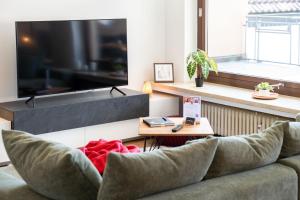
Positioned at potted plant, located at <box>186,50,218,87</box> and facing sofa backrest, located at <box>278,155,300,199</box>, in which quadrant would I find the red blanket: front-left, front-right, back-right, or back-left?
front-right

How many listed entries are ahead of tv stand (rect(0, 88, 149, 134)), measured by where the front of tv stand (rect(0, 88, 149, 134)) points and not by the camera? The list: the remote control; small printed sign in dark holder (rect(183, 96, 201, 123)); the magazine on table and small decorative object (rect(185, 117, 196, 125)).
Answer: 4

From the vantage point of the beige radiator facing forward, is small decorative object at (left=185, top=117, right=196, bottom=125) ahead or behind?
ahead

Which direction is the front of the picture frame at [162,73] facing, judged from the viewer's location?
facing the viewer

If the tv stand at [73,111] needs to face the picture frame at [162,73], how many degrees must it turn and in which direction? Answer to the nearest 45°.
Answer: approximately 90° to its left

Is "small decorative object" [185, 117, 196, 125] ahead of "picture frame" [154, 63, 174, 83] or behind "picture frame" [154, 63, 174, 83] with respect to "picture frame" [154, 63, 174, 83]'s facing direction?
ahead

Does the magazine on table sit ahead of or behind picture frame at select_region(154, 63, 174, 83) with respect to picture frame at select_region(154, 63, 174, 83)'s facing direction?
ahead

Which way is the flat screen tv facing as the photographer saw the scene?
facing the viewer and to the right of the viewer

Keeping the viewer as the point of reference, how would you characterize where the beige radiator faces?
facing the viewer and to the left of the viewer

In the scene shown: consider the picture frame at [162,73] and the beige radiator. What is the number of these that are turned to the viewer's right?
0

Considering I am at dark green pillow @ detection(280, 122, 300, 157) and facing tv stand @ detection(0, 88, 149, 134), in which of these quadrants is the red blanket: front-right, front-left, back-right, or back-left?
front-left

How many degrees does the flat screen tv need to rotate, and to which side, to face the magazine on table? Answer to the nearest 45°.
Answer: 0° — it already faces it

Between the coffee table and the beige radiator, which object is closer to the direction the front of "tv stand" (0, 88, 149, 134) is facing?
the coffee table

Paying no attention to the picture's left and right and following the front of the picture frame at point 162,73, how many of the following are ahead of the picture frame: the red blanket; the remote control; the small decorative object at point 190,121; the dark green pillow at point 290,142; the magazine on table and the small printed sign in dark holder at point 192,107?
6
